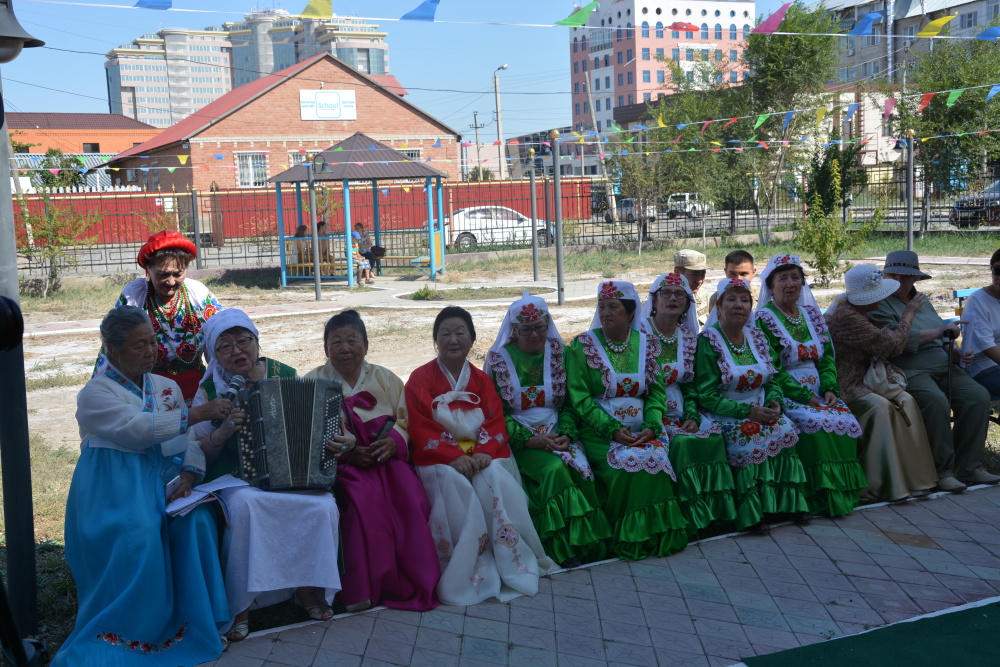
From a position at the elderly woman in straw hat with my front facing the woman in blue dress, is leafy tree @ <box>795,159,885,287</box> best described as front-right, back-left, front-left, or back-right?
back-right

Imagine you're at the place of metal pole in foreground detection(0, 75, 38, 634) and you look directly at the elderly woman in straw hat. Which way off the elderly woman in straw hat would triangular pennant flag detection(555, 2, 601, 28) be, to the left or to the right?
left

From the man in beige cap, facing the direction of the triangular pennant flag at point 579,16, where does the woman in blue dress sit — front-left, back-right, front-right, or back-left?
back-left

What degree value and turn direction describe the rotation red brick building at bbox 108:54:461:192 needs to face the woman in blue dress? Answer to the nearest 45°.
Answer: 0° — it already faces them

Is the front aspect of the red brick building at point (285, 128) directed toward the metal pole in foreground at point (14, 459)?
yes

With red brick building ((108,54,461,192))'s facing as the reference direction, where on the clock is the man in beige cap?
The man in beige cap is roughly at 12 o'clock from the red brick building.
